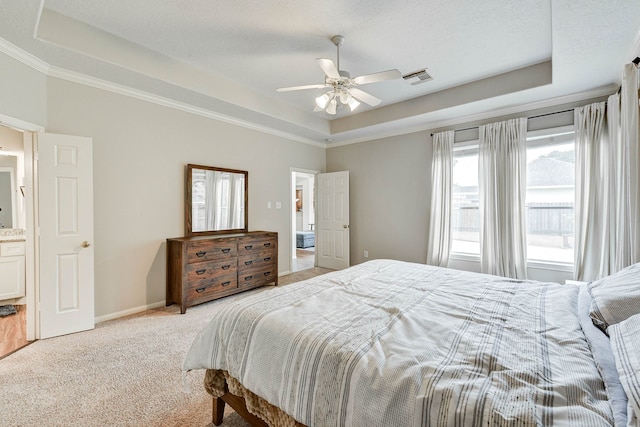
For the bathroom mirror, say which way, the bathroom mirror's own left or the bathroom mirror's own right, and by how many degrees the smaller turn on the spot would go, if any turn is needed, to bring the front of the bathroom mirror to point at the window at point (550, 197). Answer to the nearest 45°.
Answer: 0° — it already faces it

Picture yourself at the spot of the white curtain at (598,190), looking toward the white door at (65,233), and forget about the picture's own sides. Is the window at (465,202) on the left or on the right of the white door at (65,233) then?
right

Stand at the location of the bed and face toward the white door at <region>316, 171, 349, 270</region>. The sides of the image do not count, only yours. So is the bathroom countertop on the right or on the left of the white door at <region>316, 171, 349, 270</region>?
left

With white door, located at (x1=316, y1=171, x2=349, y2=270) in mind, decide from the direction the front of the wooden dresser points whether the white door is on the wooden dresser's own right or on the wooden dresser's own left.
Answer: on the wooden dresser's own left

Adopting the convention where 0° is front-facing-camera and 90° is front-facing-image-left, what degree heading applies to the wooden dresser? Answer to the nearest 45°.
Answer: approximately 315°

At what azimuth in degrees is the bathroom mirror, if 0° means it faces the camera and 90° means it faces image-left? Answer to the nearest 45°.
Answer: approximately 315°

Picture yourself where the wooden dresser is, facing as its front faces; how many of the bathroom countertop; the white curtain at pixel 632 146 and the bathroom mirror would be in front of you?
1
